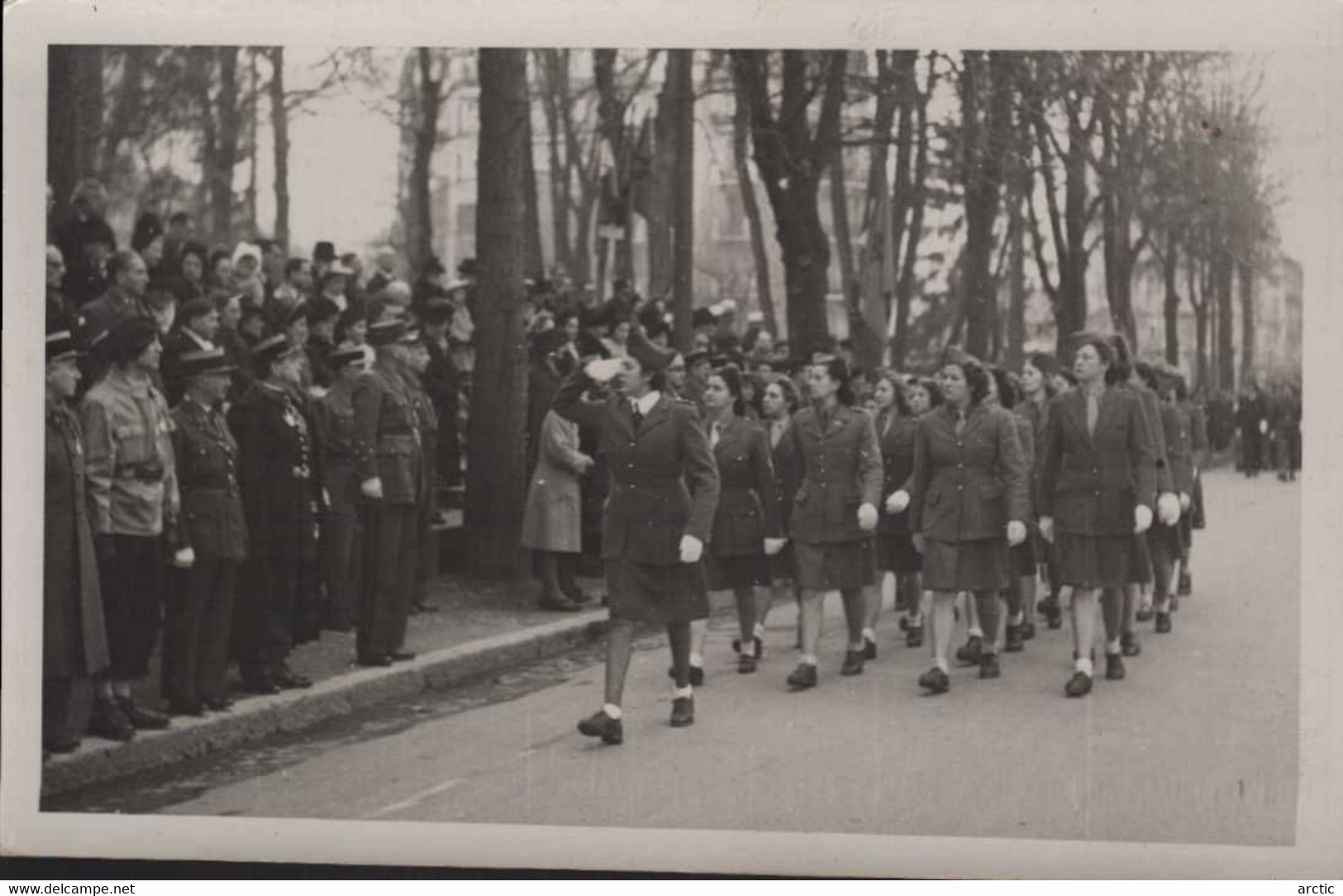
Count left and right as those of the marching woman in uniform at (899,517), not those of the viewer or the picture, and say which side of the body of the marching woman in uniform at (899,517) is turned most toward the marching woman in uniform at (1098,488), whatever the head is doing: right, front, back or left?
left

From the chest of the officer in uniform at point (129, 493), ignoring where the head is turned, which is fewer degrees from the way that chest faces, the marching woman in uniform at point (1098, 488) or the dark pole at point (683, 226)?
the marching woman in uniform

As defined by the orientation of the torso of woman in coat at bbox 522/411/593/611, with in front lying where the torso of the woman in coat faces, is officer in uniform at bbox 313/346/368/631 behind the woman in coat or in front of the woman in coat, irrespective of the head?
behind

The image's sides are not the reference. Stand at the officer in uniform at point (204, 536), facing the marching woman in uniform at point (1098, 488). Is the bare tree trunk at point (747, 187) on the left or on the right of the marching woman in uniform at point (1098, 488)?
left

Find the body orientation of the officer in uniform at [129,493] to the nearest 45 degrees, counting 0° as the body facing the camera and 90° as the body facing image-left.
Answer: approximately 315°

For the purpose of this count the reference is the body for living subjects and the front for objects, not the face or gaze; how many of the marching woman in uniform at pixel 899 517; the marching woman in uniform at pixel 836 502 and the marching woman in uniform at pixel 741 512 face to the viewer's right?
0

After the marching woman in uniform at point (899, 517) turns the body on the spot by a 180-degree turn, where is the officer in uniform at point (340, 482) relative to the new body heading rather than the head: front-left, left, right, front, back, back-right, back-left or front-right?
back

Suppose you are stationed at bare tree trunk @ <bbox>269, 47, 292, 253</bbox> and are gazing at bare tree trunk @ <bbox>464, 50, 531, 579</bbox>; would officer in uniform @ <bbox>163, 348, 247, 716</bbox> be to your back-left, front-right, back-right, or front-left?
front-right

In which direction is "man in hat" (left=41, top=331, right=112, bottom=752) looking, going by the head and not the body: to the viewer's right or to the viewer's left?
to the viewer's right

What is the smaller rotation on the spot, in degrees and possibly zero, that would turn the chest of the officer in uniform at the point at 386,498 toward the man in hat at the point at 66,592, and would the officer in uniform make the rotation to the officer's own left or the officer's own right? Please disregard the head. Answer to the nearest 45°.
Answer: approximately 90° to the officer's own right

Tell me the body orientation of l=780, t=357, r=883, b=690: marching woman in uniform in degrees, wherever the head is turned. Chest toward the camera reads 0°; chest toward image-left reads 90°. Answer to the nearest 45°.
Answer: approximately 45°

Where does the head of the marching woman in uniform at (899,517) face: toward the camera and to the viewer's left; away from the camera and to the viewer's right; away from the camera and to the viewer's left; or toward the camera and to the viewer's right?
toward the camera and to the viewer's left

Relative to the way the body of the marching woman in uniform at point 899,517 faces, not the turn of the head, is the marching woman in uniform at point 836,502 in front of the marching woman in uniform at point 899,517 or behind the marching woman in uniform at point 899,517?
in front

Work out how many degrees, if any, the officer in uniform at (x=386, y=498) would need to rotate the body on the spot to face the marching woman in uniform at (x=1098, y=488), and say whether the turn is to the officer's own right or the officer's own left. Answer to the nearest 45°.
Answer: approximately 45° to the officer's own left

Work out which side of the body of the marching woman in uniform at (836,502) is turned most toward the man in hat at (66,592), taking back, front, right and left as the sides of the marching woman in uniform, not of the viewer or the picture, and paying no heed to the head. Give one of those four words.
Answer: front

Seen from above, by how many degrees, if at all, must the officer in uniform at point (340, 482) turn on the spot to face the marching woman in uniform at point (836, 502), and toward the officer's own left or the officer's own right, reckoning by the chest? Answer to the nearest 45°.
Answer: approximately 45° to the officer's own left

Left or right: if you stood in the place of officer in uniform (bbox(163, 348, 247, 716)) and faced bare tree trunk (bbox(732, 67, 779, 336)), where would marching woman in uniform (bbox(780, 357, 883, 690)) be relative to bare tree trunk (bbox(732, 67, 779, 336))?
right

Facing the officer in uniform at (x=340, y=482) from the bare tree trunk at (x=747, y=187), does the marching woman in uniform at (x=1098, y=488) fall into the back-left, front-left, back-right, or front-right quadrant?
front-left
